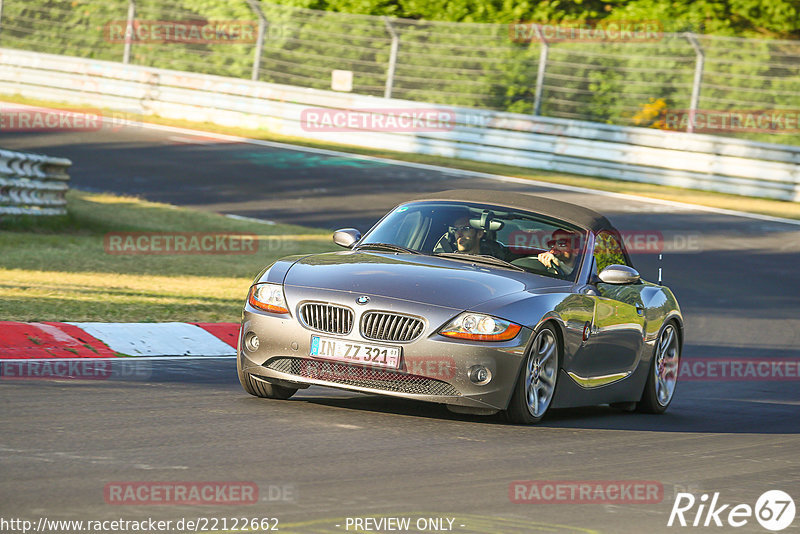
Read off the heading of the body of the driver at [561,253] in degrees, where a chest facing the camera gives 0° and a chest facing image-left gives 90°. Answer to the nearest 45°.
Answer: approximately 45°

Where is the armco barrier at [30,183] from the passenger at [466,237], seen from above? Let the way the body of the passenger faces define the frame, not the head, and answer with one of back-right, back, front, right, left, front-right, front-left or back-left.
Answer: right

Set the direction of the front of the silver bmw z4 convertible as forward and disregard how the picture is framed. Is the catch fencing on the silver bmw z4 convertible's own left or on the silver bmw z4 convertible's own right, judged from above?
on the silver bmw z4 convertible's own right

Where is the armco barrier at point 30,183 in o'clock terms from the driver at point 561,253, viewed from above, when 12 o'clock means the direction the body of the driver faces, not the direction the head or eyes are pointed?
The armco barrier is roughly at 3 o'clock from the driver.

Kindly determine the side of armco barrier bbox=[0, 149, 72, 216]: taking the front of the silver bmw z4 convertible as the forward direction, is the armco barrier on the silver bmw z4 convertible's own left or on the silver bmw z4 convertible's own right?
on the silver bmw z4 convertible's own right

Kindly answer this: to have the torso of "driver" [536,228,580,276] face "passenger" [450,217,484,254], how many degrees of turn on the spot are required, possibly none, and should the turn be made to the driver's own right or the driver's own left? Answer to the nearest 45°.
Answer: approximately 45° to the driver's own right

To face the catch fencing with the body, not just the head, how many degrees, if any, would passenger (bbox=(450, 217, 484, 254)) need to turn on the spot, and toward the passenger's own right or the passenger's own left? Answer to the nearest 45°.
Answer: approximately 135° to the passenger's own right

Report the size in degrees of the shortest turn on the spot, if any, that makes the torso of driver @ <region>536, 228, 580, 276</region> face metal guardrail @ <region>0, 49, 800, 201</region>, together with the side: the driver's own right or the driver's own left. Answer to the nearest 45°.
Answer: approximately 135° to the driver's own right

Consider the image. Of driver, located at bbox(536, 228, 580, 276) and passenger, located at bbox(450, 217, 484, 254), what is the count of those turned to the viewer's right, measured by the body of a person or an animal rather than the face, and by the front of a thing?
0

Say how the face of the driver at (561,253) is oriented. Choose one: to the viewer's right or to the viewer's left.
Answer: to the viewer's left

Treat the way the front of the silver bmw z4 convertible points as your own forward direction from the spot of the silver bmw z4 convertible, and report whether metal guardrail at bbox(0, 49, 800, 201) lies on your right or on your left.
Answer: on your right
